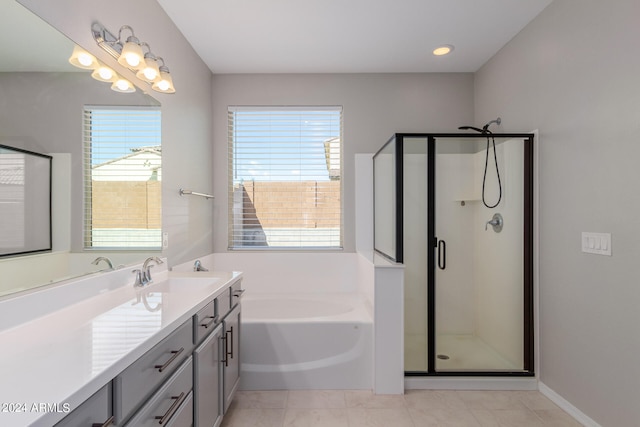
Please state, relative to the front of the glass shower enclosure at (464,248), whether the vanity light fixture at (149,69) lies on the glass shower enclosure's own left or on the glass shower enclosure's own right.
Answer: on the glass shower enclosure's own right

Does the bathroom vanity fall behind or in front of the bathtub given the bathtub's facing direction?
in front

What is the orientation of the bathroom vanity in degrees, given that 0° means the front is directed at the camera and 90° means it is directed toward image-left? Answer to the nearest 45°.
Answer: approximately 315°

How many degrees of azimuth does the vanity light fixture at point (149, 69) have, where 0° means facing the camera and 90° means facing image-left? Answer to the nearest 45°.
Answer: approximately 315°

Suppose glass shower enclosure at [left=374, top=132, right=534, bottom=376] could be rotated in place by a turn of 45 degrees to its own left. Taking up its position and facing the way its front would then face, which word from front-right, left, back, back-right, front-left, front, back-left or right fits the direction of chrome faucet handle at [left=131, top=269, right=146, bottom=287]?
right

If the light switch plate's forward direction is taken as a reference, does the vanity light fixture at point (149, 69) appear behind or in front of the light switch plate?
in front

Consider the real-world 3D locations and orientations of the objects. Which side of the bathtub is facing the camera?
front

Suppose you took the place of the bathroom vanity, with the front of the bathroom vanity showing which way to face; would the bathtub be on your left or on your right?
on your left

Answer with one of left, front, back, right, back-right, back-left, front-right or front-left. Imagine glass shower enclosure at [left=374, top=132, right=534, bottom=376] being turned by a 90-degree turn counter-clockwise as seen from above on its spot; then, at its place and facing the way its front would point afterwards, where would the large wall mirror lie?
back-right

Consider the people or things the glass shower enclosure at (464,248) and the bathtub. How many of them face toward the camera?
2

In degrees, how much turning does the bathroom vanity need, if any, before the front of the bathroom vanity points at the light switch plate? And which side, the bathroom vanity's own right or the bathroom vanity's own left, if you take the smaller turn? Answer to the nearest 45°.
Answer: approximately 45° to the bathroom vanity's own left
